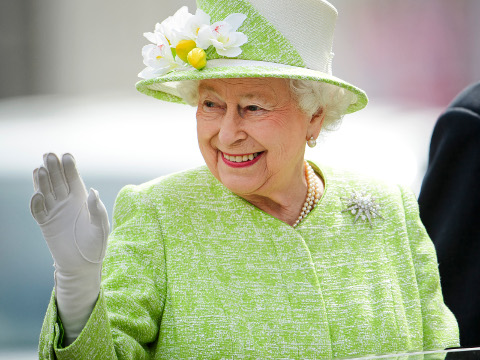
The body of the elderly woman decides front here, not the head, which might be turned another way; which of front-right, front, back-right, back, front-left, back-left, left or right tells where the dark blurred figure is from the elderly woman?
back-left

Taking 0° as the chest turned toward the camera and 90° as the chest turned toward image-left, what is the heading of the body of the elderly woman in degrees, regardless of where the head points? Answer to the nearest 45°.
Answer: approximately 0°
